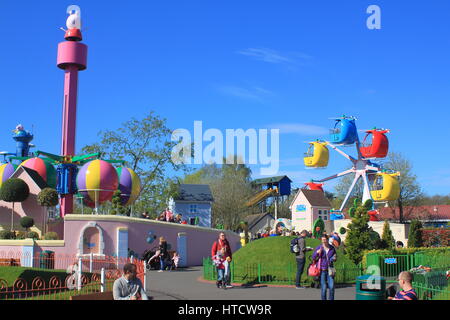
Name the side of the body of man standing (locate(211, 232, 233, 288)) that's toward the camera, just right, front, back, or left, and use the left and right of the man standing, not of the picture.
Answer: front

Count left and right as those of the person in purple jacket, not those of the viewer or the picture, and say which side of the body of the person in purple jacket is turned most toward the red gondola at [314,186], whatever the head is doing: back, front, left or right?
back

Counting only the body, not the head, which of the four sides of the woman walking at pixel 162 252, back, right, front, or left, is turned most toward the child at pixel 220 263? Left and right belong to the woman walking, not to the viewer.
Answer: left

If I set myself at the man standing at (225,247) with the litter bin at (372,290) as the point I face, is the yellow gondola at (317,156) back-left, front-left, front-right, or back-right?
back-left

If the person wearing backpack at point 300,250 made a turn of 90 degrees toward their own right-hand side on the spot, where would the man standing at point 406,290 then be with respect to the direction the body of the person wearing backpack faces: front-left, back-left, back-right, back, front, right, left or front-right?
front

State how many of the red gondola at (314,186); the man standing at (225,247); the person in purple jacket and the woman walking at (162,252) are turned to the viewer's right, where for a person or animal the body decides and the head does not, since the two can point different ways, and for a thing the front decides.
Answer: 0
